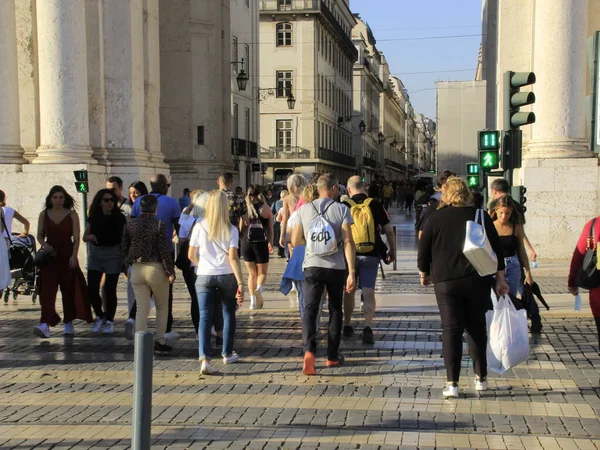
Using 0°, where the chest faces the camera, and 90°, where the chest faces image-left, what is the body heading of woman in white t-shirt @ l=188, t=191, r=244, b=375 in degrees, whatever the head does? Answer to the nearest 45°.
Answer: approximately 180°

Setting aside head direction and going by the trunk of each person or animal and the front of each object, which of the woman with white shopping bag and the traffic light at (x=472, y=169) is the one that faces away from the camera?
the woman with white shopping bag

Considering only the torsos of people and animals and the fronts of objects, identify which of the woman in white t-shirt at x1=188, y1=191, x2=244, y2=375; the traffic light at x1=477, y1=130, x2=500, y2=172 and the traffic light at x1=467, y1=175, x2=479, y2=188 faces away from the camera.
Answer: the woman in white t-shirt

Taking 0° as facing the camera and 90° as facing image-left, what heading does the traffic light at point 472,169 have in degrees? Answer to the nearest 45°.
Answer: approximately 0°

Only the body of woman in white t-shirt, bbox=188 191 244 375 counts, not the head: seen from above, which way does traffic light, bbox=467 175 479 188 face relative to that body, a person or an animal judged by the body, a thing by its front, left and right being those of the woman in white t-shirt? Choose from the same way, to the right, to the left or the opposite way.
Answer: the opposite way

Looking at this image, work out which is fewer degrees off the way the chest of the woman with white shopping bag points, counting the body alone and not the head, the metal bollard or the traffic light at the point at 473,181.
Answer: the traffic light

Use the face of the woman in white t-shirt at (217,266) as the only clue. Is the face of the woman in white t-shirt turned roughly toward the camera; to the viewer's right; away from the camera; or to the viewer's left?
away from the camera

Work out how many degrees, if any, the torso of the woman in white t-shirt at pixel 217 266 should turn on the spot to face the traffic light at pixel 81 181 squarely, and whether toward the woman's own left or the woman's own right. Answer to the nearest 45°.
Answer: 0° — they already face it

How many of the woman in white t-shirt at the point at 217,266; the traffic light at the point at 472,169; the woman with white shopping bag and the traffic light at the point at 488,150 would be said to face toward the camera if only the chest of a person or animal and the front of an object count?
2

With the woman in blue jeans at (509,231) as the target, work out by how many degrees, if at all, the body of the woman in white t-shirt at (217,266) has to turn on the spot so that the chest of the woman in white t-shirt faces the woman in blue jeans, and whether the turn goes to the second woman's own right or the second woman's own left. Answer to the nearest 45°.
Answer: approximately 90° to the second woman's own right

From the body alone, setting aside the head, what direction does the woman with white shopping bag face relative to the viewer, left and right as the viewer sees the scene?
facing away from the viewer
